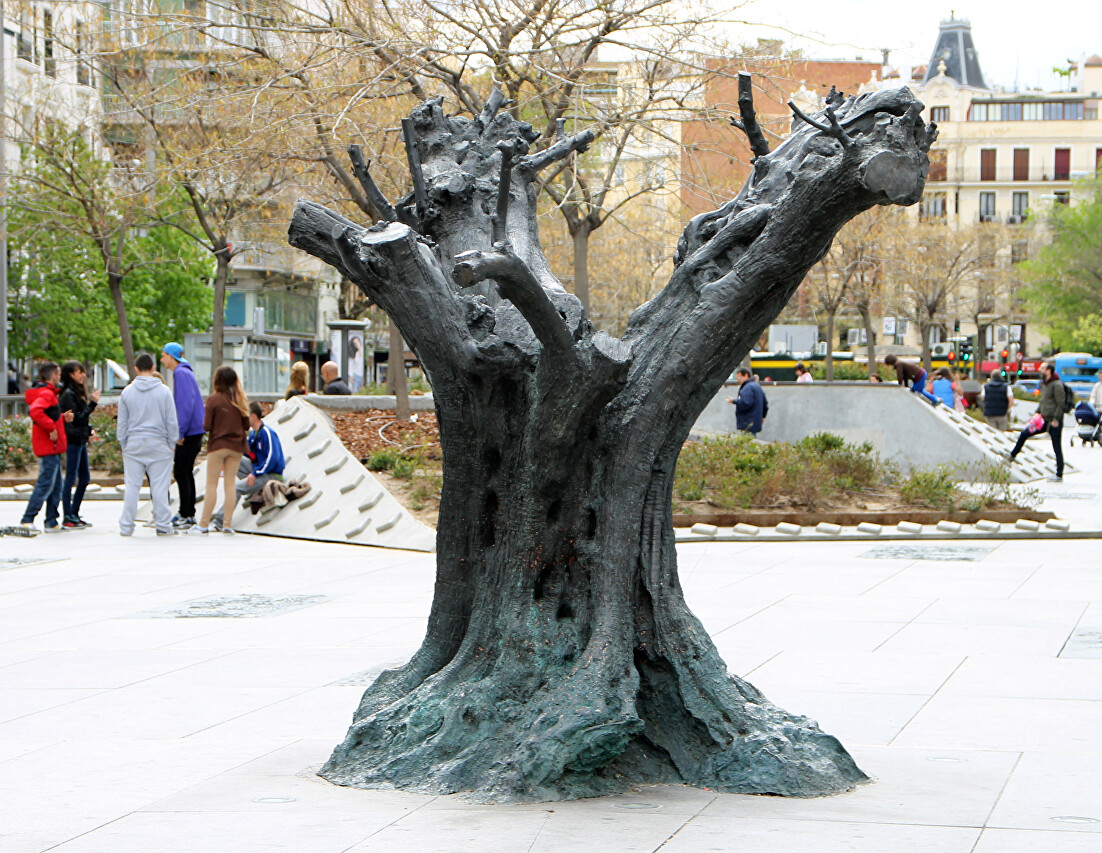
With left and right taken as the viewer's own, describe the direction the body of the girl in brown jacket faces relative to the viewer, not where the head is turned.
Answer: facing away from the viewer

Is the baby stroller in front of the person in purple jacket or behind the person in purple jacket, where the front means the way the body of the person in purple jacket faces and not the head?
behind

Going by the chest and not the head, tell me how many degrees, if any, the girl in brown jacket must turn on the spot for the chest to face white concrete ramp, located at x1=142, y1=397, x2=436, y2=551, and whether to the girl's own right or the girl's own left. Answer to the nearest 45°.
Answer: approximately 90° to the girl's own right

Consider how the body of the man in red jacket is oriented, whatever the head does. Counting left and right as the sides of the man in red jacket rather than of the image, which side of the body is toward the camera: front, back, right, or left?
right

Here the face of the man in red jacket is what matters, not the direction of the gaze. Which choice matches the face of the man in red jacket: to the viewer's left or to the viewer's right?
to the viewer's right

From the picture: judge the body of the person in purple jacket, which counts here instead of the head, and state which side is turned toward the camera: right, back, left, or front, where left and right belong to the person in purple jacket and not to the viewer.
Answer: left

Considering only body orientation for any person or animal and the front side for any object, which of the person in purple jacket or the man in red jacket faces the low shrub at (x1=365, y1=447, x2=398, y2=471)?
the man in red jacket

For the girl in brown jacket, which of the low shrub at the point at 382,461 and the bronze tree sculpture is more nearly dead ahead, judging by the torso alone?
the low shrub

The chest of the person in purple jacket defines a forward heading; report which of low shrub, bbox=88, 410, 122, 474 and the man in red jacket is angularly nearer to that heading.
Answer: the man in red jacket

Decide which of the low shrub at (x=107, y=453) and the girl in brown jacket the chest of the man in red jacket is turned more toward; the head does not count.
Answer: the girl in brown jacket
